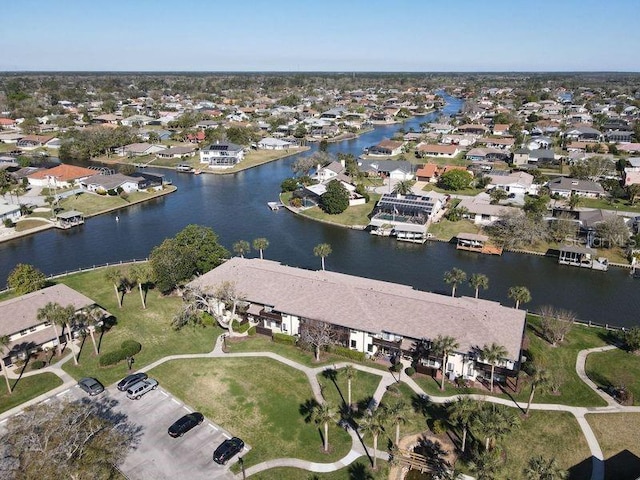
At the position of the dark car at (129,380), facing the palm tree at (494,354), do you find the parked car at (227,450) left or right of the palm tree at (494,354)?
right

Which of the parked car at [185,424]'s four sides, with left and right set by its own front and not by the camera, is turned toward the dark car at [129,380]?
left

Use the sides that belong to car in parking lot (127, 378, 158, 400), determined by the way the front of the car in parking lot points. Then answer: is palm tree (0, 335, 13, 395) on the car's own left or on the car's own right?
on the car's own left

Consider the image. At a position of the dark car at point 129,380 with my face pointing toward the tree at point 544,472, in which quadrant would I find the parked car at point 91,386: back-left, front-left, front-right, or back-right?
back-right

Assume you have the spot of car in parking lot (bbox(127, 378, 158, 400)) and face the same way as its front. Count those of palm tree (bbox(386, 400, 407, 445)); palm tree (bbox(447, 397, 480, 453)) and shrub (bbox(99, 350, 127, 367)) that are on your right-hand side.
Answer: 2

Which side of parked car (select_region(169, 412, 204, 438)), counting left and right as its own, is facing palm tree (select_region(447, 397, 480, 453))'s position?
right

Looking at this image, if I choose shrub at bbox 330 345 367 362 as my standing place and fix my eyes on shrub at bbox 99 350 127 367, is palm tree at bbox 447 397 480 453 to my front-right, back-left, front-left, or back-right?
back-left

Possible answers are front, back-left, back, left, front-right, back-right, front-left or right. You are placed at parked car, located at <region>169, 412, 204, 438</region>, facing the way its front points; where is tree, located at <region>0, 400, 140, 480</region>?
back

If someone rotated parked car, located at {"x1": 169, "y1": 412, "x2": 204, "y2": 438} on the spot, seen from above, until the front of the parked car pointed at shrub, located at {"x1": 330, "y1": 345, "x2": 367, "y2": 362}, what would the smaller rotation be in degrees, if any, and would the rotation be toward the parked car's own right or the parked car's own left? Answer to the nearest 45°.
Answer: approximately 45° to the parked car's own right

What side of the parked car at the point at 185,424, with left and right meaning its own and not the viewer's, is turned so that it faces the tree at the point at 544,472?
right

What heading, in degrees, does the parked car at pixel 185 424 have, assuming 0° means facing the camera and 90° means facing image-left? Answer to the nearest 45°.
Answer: approximately 225°

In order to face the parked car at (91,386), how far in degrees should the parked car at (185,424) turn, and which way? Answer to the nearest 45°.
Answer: approximately 90° to its left

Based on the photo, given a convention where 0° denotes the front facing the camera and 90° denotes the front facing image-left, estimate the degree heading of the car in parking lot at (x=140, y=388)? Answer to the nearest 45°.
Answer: approximately 225°

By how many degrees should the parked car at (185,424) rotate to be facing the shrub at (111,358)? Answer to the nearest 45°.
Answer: approximately 90° to its left

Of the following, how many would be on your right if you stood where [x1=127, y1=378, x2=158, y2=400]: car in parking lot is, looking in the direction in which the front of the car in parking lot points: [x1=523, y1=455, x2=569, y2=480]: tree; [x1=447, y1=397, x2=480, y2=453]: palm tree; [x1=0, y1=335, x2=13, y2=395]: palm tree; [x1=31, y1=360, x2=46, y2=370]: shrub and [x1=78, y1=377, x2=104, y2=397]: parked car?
2
